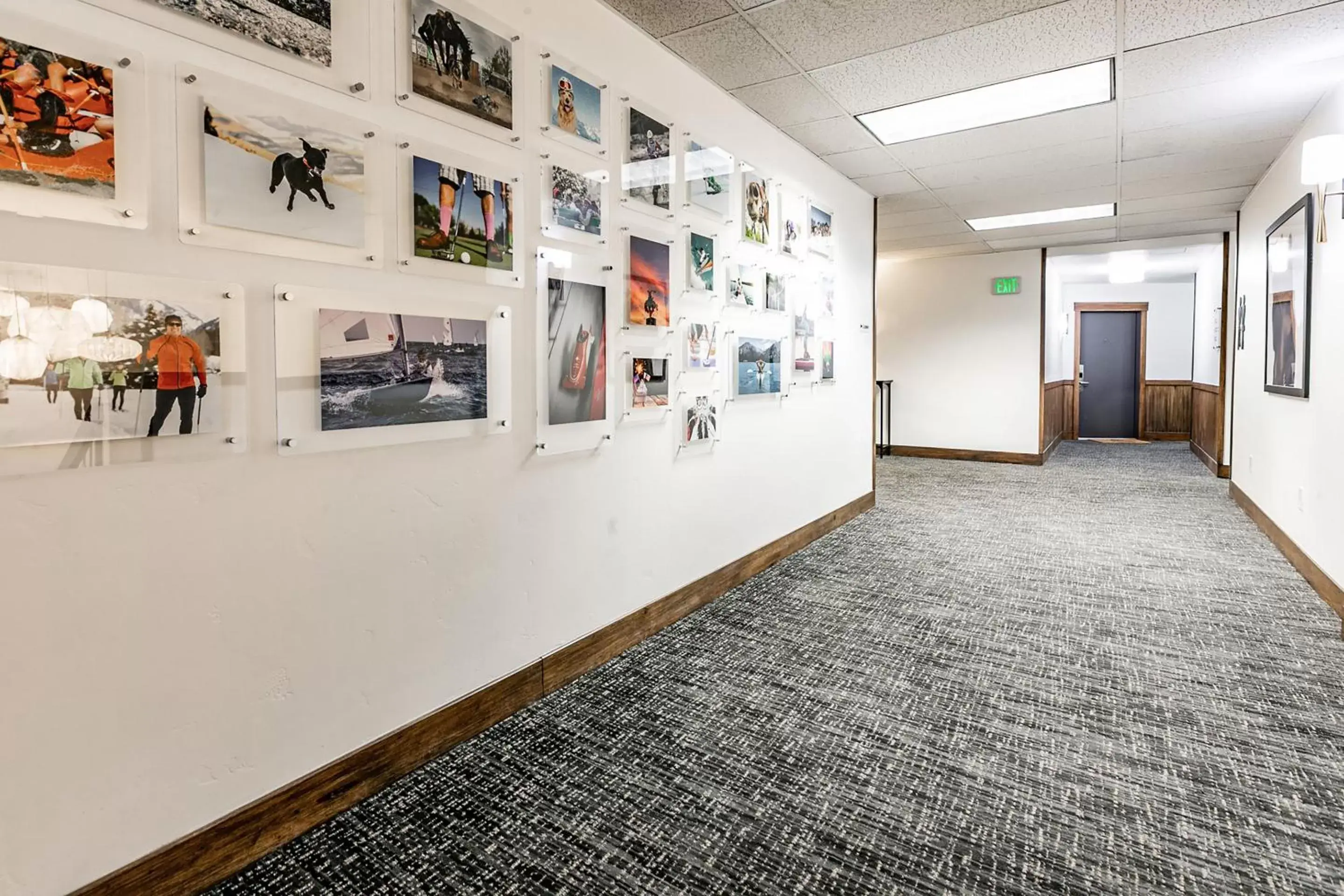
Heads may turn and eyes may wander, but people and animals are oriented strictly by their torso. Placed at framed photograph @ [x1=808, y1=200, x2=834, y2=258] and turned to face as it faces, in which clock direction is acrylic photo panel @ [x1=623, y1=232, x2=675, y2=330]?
The acrylic photo panel is roughly at 2 o'clock from the framed photograph.

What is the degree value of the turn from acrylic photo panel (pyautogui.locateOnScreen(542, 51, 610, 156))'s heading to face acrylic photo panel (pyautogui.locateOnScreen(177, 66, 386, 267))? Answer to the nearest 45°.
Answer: approximately 90° to its right

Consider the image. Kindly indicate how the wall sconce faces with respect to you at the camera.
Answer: facing to the left of the viewer

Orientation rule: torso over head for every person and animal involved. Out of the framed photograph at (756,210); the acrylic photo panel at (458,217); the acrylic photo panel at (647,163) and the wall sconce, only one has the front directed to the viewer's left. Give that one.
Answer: the wall sconce

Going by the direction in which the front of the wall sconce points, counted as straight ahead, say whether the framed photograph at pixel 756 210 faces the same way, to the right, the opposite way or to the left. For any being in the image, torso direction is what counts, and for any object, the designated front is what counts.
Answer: the opposite way

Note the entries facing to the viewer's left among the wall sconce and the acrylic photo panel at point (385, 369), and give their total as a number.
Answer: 1

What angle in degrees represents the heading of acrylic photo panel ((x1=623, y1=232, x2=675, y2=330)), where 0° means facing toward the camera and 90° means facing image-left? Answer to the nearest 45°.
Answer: approximately 315°

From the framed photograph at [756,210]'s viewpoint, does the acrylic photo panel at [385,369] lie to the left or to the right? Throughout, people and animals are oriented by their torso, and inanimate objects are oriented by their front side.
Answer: on its right

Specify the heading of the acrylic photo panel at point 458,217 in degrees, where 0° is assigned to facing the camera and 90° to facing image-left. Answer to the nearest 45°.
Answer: approximately 315°

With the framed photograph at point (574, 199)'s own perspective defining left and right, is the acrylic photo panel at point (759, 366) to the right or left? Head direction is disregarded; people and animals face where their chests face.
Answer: on its left

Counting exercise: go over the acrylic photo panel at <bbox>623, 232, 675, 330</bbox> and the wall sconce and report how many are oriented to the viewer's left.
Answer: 1
